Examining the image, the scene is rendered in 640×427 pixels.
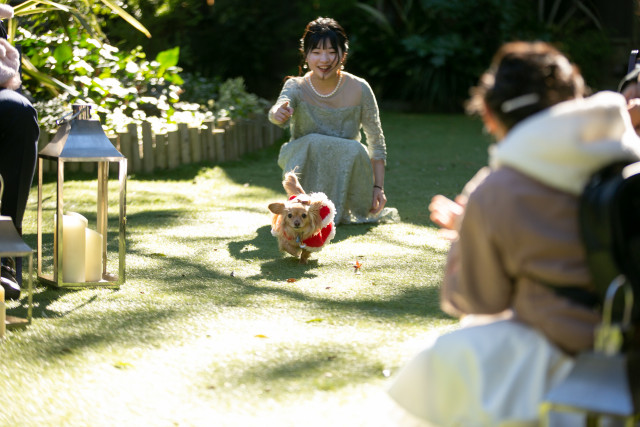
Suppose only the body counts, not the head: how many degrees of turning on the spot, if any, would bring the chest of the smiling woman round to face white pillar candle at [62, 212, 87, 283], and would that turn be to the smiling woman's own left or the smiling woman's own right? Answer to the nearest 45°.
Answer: approximately 45° to the smiling woman's own right

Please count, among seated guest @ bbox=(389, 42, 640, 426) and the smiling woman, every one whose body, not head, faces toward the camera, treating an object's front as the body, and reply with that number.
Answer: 1

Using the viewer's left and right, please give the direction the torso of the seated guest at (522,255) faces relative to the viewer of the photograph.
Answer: facing away from the viewer and to the left of the viewer

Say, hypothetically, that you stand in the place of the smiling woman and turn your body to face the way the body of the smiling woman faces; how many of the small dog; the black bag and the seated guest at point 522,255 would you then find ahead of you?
3

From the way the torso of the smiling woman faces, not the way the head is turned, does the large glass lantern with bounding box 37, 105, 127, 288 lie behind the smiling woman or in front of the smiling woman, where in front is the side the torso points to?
in front

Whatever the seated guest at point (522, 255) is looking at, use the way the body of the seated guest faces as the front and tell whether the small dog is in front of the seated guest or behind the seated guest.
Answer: in front

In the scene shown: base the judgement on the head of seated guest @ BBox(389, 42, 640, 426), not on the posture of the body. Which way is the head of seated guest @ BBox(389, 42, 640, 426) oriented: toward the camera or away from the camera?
away from the camera

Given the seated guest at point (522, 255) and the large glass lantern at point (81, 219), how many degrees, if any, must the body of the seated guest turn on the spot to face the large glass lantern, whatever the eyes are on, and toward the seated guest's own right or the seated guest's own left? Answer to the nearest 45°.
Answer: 0° — they already face it

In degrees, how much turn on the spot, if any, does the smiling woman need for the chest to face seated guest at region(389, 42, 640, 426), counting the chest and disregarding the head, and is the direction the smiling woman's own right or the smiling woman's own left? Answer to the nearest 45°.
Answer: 0° — they already face them
